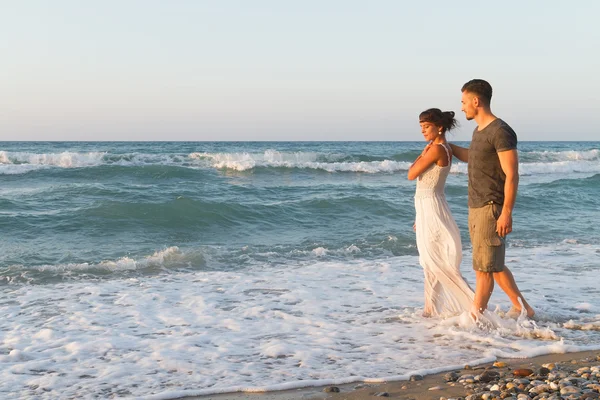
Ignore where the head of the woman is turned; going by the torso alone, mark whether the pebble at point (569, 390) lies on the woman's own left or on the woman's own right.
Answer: on the woman's own left

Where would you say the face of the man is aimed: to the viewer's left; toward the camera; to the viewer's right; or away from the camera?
to the viewer's left

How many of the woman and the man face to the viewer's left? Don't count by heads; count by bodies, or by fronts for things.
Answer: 2

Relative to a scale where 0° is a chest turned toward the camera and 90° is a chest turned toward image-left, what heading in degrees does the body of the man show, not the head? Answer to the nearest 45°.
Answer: approximately 90°

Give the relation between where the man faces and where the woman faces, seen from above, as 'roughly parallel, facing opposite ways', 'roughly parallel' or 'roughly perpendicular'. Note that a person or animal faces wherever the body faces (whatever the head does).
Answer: roughly parallel

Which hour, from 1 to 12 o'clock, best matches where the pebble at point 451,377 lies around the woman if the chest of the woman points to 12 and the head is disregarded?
The pebble is roughly at 9 o'clock from the woman.

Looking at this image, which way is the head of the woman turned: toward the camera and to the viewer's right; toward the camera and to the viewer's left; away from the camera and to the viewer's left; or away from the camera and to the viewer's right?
toward the camera and to the viewer's left

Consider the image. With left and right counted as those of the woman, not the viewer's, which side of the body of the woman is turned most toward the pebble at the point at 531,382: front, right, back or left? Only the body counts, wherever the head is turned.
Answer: left

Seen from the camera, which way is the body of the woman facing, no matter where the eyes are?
to the viewer's left
